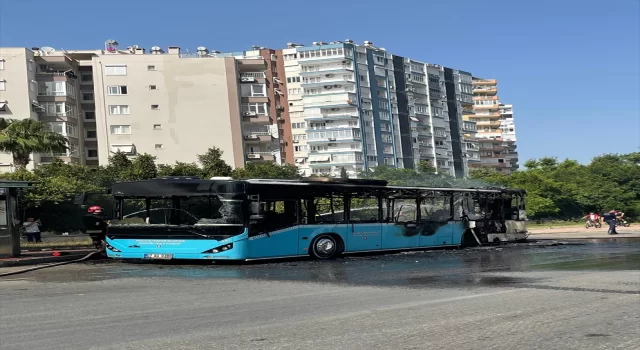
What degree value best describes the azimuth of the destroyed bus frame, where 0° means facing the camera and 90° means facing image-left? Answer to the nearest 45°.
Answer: approximately 45°

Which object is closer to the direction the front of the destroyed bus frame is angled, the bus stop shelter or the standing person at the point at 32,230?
the bus stop shelter

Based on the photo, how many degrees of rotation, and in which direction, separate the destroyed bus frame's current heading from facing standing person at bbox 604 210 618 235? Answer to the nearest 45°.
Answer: approximately 180°

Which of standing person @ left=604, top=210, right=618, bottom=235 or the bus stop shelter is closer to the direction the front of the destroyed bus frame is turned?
the bus stop shelter

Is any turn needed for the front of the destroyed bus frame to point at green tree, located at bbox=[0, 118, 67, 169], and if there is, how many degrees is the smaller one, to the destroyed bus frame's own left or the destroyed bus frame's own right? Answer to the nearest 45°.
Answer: approximately 90° to the destroyed bus frame's own right
